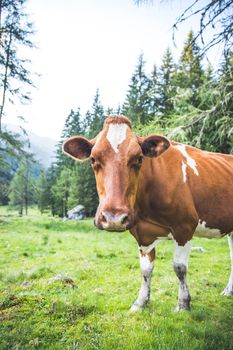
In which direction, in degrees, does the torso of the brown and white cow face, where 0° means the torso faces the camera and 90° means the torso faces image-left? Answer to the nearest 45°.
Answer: approximately 45°

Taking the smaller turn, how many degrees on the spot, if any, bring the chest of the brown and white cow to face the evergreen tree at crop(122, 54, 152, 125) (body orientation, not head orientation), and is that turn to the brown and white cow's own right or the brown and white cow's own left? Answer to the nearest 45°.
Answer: approximately 135° to the brown and white cow's own right
